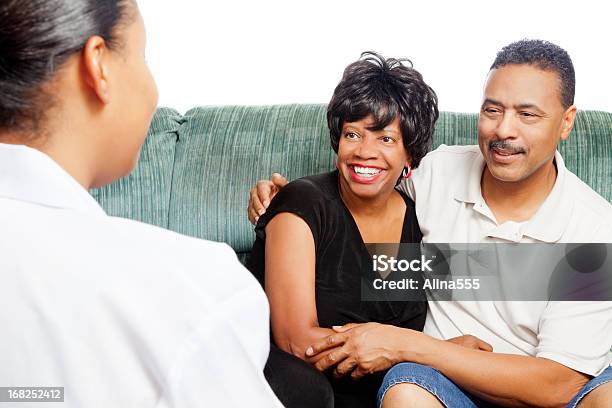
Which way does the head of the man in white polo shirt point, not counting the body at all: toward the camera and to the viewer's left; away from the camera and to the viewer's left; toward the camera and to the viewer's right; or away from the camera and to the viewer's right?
toward the camera and to the viewer's left

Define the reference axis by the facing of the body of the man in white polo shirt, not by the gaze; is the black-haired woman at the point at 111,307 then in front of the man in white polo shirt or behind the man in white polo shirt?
in front

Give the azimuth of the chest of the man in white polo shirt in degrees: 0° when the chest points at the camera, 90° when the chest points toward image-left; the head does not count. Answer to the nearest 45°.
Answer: approximately 45°
